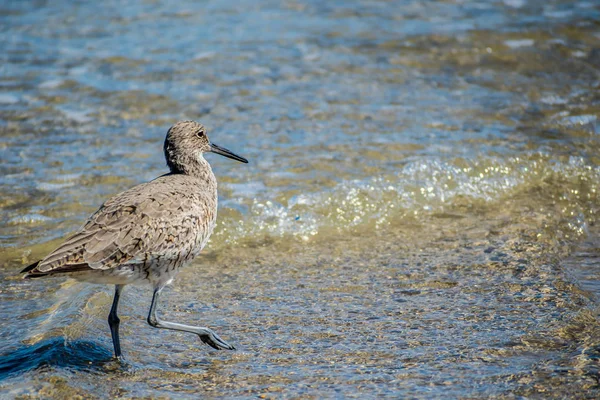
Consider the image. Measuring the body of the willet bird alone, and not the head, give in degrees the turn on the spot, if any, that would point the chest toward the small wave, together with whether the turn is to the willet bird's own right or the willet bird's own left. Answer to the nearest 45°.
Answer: approximately 45° to the willet bird's own left

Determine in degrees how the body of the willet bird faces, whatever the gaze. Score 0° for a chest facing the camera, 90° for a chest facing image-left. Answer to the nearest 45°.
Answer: approximately 270°
